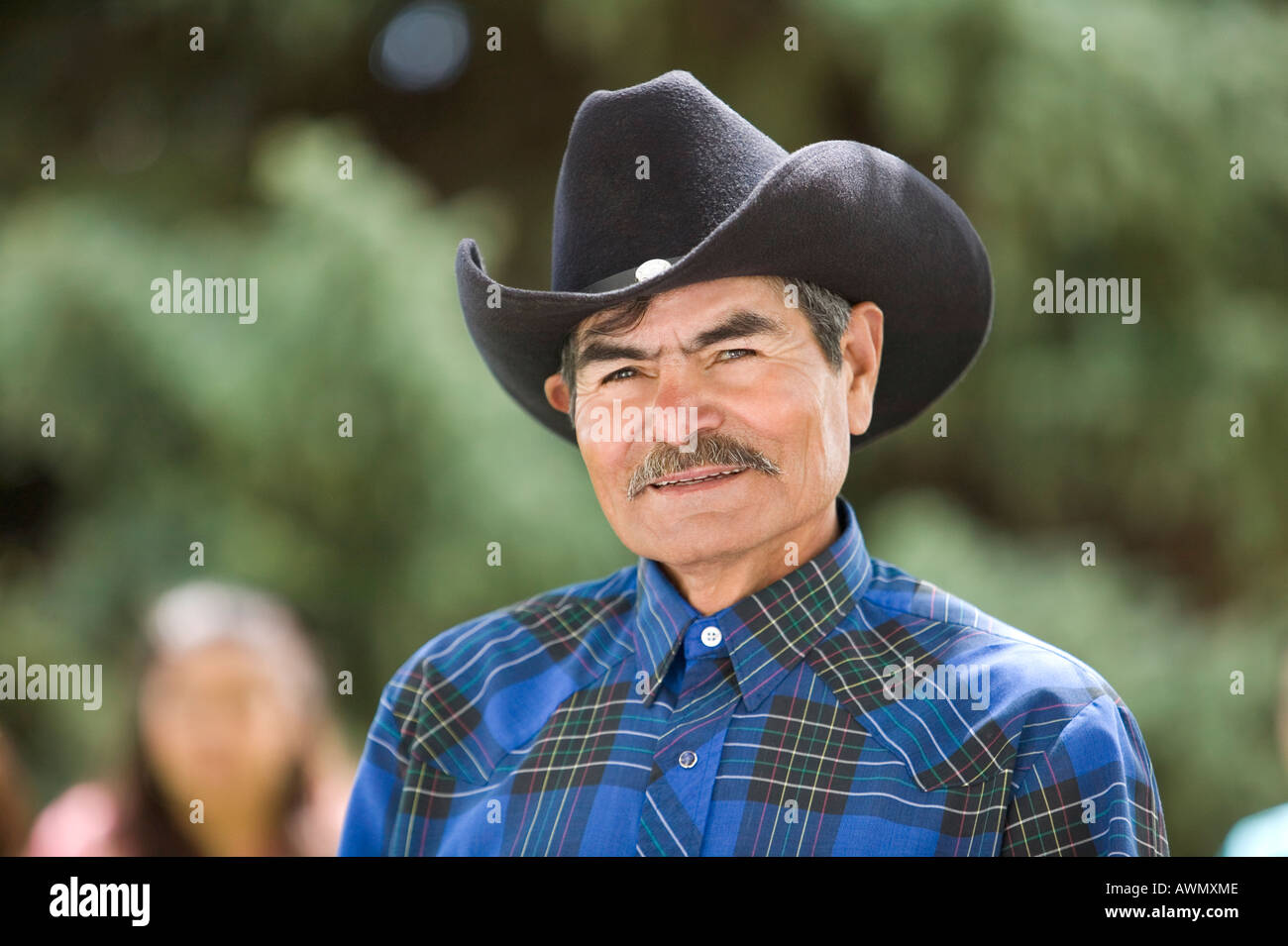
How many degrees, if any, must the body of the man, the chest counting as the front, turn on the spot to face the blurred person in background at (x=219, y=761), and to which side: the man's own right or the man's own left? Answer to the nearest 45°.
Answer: approximately 135° to the man's own right

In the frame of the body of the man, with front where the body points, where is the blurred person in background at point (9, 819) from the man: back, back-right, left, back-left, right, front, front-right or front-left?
back-right

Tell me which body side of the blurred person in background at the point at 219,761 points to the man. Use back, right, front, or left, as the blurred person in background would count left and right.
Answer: front

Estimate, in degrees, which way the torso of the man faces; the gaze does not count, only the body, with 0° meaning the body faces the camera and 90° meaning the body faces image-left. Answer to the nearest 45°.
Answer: approximately 0°

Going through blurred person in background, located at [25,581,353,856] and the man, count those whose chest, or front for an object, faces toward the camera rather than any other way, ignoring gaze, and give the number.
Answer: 2

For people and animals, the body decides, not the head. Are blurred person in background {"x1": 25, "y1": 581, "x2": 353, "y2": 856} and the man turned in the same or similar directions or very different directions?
same or similar directions

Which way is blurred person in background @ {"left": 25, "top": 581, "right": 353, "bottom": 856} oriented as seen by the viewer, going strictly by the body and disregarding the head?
toward the camera
